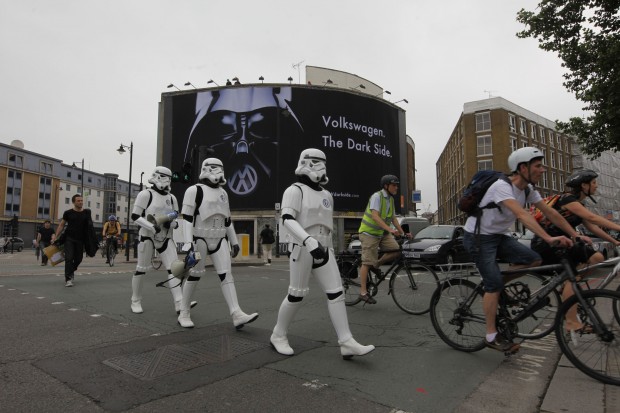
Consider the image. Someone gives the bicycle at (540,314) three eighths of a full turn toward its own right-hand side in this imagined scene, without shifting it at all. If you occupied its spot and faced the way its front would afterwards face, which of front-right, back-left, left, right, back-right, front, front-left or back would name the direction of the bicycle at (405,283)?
front-right

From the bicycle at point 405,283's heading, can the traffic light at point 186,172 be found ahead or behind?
behind

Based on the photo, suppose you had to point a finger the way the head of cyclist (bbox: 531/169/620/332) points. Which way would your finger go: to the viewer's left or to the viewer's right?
to the viewer's right

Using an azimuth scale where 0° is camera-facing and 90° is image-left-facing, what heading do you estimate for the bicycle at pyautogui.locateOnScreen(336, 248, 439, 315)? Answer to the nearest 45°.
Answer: approximately 315°

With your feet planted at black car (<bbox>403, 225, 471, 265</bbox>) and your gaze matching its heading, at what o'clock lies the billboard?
The billboard is roughly at 3 o'clock from the black car.

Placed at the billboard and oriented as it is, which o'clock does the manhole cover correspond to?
The manhole cover is roughly at 12 o'clock from the billboard.

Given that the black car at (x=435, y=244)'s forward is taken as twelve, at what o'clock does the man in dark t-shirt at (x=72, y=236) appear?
The man in dark t-shirt is roughly at 12 o'clock from the black car.

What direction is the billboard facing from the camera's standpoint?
toward the camera

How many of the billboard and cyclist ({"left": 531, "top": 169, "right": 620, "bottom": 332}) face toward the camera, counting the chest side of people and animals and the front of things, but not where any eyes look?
1

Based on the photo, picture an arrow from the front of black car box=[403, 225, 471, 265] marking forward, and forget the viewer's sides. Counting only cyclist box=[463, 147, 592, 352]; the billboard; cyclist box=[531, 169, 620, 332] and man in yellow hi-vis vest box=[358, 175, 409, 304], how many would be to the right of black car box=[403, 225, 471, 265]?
1
